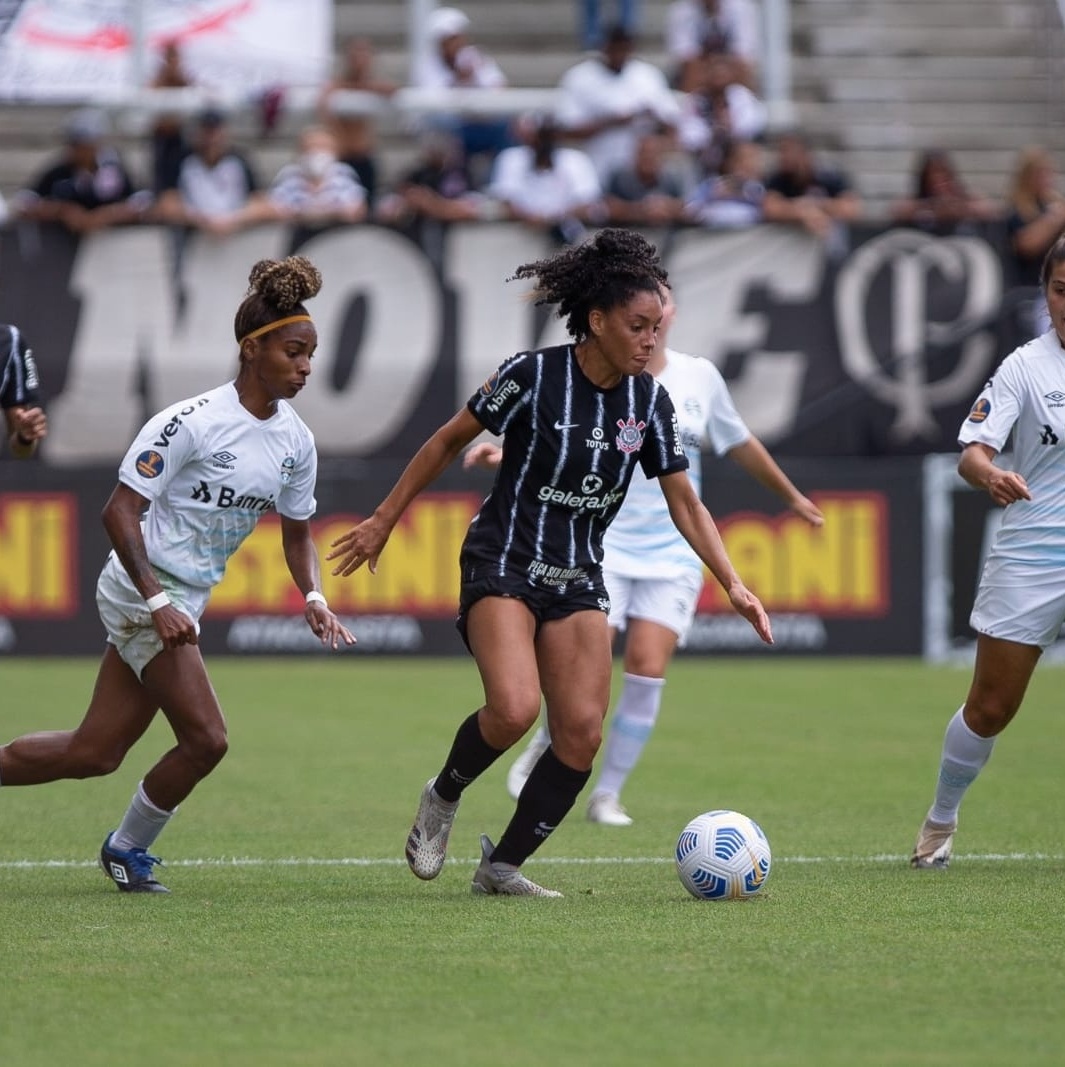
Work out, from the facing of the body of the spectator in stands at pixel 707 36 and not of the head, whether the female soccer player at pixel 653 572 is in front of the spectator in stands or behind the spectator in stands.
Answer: in front

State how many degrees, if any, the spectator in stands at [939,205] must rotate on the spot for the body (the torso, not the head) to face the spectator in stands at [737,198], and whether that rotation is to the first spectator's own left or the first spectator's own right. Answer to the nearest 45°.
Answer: approximately 45° to the first spectator's own right

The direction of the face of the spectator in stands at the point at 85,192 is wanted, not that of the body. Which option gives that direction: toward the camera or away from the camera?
toward the camera

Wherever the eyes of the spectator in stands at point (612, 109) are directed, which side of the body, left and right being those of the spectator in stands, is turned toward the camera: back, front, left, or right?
front

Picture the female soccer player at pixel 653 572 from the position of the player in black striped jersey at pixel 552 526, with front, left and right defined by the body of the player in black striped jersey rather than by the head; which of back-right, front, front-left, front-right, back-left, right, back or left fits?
back-left

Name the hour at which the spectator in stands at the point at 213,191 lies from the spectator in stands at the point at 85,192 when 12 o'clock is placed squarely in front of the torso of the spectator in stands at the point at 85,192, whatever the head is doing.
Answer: the spectator in stands at the point at 213,191 is roughly at 9 o'clock from the spectator in stands at the point at 85,192.

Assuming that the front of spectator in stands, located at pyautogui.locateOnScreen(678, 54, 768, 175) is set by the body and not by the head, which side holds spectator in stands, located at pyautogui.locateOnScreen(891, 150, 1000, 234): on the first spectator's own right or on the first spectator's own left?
on the first spectator's own left

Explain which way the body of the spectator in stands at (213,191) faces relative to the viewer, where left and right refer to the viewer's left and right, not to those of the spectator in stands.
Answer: facing the viewer

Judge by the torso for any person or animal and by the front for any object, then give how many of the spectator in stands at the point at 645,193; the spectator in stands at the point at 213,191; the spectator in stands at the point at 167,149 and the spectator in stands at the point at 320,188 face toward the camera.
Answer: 4

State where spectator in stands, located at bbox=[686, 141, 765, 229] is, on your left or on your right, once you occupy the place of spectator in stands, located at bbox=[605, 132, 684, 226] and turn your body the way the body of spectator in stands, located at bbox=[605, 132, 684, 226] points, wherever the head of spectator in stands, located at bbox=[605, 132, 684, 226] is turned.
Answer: on your left

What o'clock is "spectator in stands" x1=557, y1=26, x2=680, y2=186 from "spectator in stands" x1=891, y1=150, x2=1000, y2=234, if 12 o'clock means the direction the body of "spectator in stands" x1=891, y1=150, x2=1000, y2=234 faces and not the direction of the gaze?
"spectator in stands" x1=557, y1=26, x2=680, y2=186 is roughly at 3 o'clock from "spectator in stands" x1=891, y1=150, x2=1000, y2=234.

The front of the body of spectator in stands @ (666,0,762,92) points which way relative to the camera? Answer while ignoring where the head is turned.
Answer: toward the camera

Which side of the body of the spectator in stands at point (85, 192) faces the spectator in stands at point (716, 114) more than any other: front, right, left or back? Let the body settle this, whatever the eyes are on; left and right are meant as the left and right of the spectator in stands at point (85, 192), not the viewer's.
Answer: left

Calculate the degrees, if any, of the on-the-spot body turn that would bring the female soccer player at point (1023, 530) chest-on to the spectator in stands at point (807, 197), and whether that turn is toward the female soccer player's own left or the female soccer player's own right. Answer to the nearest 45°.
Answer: approximately 135° to the female soccer player's own left

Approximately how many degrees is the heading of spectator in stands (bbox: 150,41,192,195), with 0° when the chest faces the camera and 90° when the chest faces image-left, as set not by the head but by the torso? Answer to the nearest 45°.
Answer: approximately 0°

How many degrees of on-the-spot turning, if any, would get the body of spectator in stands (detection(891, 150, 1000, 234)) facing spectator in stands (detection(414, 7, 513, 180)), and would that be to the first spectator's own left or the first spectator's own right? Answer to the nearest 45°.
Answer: approximately 90° to the first spectator's own right
